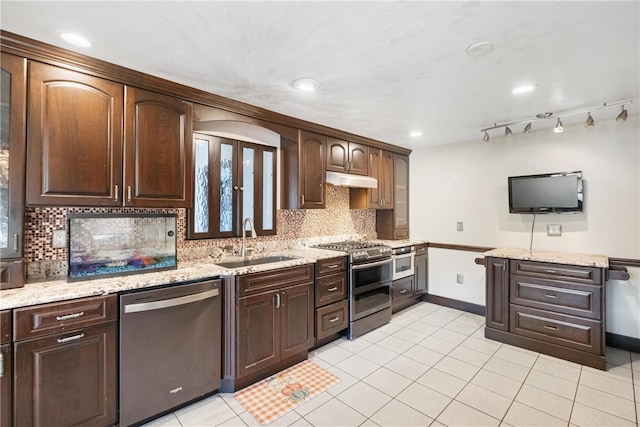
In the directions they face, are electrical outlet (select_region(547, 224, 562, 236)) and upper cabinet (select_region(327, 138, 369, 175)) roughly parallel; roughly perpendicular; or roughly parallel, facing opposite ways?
roughly perpendicular

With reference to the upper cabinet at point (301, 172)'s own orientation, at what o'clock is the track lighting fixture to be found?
The track lighting fixture is roughly at 11 o'clock from the upper cabinet.

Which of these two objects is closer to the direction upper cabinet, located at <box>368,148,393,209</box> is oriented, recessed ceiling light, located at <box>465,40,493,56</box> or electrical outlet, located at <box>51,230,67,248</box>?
the recessed ceiling light

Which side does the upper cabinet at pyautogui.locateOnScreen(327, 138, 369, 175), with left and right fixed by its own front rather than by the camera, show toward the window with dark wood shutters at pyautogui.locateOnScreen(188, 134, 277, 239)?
right

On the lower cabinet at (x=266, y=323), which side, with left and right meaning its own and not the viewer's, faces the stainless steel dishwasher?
right

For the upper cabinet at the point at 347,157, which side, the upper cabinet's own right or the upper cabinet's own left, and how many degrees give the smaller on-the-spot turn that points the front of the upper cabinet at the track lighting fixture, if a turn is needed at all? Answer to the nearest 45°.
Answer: approximately 45° to the upper cabinet's own left

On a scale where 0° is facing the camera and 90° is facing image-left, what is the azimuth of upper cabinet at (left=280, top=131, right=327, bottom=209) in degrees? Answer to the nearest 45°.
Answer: approximately 315°

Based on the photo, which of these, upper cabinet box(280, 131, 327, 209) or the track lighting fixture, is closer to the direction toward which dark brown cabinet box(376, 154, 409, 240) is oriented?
the track lighting fixture

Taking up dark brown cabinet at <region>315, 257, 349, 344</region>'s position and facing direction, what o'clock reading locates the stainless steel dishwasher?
The stainless steel dishwasher is roughly at 3 o'clock from the dark brown cabinet.
